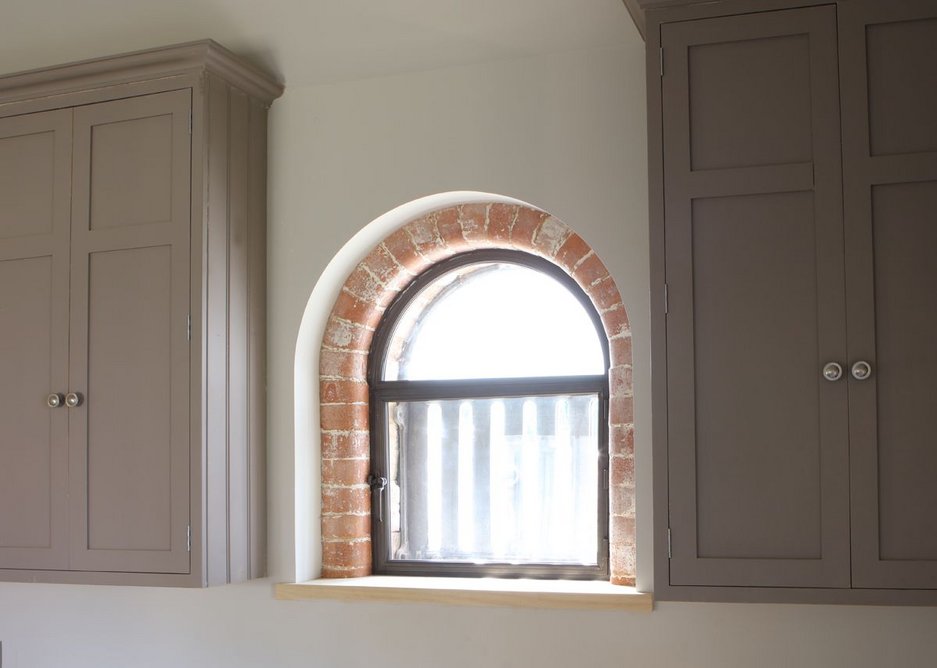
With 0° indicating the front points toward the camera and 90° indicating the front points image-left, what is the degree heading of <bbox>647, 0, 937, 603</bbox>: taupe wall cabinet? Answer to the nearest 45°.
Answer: approximately 0°

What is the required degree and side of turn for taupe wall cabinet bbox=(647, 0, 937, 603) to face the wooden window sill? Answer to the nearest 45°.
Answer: approximately 135° to its right

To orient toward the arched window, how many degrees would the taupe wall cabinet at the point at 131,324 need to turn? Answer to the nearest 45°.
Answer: approximately 135° to its left

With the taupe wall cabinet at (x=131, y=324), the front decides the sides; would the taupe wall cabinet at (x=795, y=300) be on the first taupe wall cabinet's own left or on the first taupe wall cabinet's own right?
on the first taupe wall cabinet's own left

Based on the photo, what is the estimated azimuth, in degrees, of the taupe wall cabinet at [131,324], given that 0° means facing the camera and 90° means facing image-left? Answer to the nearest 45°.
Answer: approximately 45°
